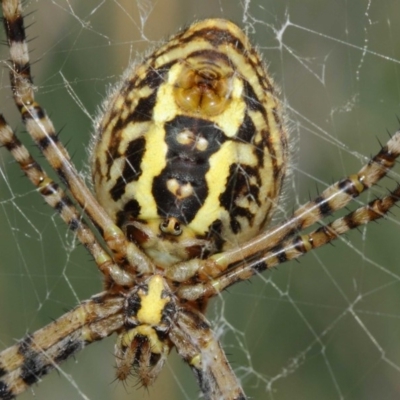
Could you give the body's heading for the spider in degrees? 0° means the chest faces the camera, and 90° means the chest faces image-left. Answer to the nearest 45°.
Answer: approximately 0°
